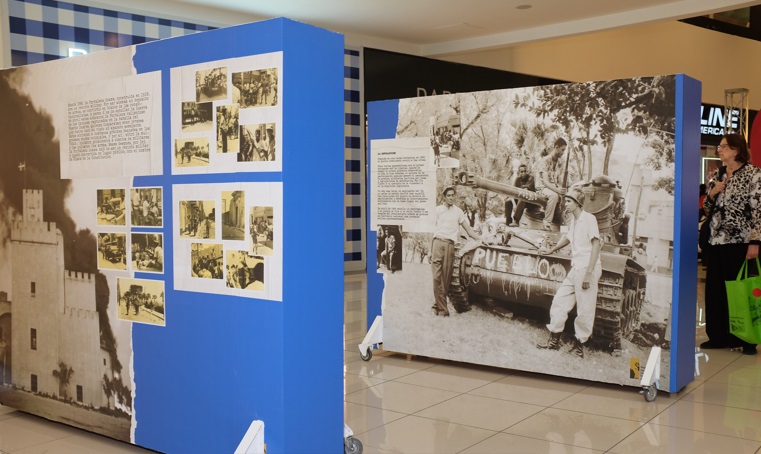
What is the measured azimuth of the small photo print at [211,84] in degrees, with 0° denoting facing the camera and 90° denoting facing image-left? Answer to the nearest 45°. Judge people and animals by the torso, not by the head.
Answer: approximately 45°

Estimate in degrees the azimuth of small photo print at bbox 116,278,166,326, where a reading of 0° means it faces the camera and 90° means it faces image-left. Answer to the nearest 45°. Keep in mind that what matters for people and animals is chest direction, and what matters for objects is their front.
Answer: approximately 45°

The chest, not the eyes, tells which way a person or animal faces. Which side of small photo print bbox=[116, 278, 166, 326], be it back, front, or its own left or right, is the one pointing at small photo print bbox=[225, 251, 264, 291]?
left

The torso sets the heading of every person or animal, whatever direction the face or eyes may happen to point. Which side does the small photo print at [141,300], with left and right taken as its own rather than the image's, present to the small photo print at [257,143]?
left

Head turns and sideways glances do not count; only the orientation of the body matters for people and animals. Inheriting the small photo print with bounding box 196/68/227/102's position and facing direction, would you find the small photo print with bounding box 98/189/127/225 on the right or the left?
on its right

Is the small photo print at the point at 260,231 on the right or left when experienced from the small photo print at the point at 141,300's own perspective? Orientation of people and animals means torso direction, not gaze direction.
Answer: on its left
